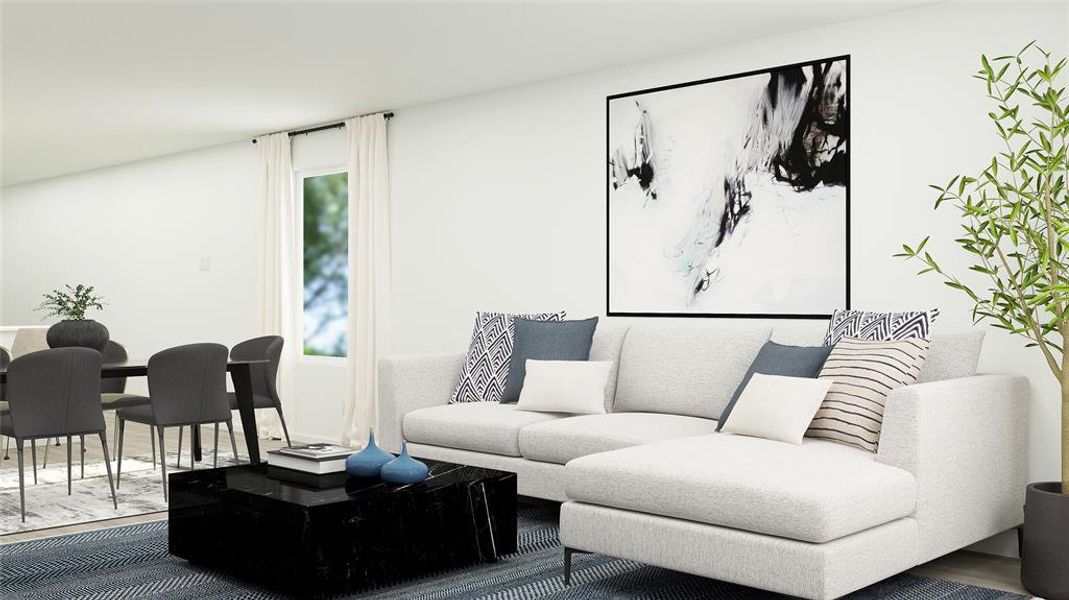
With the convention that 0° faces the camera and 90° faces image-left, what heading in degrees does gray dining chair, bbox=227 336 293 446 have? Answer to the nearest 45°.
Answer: approximately 45°

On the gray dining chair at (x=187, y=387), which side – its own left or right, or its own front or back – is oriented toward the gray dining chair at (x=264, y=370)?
right

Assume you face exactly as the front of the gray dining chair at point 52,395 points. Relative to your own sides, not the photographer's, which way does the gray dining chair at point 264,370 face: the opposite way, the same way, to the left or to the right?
to the left

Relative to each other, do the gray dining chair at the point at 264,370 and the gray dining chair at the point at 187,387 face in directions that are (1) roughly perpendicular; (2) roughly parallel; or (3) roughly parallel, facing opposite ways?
roughly perpendicular

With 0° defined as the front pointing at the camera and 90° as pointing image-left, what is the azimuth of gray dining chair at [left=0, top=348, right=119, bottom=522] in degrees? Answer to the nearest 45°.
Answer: approximately 135°

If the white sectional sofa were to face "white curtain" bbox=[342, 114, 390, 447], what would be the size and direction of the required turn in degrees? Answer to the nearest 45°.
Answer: approximately 90° to its right

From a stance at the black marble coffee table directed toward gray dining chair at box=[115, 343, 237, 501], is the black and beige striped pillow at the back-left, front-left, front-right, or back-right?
back-right
